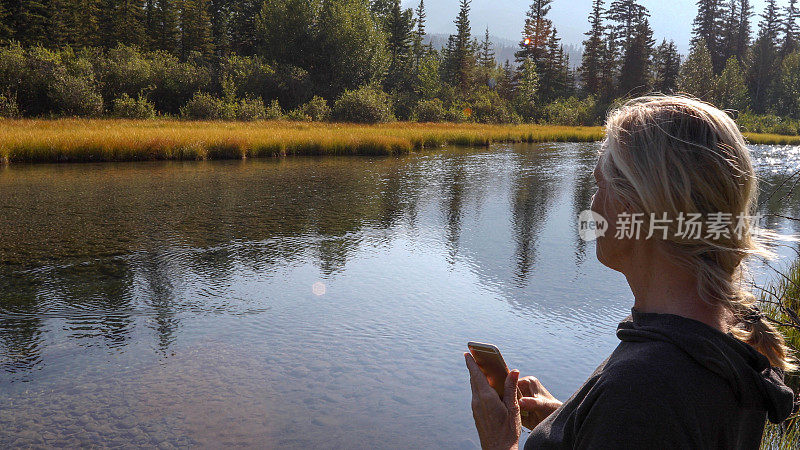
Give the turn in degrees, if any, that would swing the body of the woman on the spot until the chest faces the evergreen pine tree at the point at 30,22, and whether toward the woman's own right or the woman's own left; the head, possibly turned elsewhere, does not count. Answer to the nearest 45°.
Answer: approximately 45° to the woman's own right

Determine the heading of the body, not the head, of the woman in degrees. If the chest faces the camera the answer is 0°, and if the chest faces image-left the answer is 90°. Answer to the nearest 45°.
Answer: approximately 90°

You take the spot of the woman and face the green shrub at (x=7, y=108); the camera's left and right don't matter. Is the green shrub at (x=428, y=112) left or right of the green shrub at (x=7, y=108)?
right

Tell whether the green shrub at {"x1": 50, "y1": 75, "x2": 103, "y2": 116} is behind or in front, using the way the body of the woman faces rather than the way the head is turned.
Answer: in front

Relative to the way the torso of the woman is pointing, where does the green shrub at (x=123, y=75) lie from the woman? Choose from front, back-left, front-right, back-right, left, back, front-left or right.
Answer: front-right

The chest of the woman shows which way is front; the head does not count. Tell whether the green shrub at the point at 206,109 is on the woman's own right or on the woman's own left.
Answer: on the woman's own right

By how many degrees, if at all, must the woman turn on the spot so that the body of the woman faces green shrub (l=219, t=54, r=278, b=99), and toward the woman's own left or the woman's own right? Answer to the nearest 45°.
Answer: approximately 45° to the woman's own right

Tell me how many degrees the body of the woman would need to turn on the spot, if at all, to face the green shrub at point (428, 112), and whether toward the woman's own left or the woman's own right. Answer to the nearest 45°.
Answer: approximately 90° to the woman's own right

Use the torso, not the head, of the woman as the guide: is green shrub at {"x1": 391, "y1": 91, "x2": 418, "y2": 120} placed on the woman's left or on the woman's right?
on the woman's right
